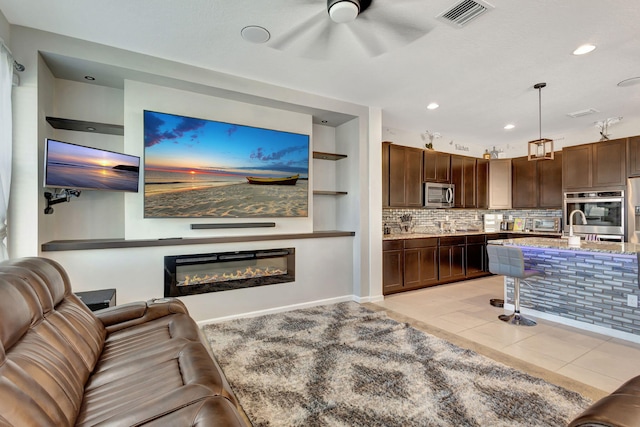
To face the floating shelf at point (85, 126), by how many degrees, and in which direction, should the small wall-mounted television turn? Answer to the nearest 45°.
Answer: approximately 135° to its left

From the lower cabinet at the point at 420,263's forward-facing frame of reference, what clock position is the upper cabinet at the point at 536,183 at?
The upper cabinet is roughly at 9 o'clock from the lower cabinet.

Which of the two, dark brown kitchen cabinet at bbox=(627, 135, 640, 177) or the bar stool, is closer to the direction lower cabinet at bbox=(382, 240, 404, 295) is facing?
the bar stool

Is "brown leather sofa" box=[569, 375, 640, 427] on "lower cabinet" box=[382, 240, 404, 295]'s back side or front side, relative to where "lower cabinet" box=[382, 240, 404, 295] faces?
on the front side

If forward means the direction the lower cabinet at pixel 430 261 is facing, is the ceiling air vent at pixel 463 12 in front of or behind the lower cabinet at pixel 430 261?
in front

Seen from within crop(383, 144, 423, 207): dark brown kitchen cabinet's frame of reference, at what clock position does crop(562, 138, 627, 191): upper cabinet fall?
The upper cabinet is roughly at 10 o'clock from the dark brown kitchen cabinet.

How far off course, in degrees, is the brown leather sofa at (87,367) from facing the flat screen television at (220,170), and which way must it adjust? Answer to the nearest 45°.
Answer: approximately 45° to its left

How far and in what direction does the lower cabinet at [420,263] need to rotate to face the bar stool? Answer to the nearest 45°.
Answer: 0° — it already faces it

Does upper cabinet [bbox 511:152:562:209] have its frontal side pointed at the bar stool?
yes

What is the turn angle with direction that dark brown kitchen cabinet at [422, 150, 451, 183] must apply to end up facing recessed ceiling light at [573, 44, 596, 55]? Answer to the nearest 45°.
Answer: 0° — it already faces it

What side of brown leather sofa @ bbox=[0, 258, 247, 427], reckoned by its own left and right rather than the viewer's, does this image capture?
right
